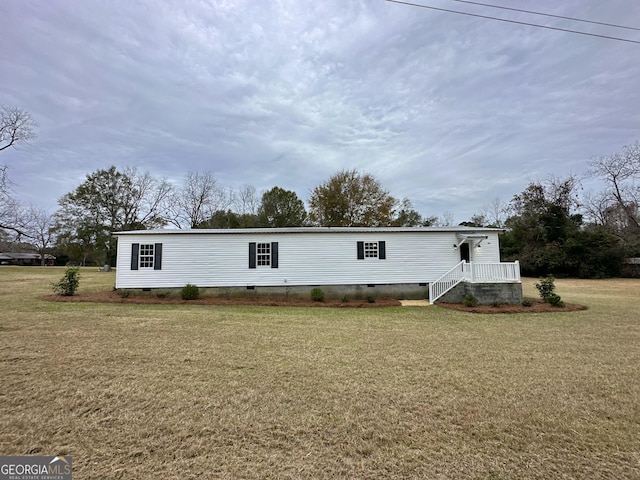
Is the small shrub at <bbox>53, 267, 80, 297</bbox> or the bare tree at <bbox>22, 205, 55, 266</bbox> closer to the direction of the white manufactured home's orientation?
the small shrub

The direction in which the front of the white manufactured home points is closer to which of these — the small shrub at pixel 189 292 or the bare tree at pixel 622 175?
the small shrub

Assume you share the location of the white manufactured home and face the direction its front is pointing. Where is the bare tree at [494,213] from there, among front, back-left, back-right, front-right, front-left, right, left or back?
back-left

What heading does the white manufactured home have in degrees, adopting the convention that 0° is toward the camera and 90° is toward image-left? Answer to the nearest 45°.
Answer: approximately 0°

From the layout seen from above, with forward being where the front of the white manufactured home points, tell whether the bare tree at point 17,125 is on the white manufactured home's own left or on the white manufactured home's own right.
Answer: on the white manufactured home's own right

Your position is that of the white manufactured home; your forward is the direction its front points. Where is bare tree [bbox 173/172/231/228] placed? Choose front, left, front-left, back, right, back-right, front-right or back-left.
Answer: back-right

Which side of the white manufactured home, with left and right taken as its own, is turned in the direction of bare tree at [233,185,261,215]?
back

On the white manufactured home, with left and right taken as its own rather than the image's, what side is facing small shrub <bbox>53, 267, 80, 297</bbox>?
right

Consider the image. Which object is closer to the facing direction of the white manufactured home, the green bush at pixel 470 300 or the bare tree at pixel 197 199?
the green bush

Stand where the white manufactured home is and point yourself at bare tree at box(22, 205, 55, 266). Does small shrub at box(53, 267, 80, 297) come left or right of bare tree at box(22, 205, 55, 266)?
left

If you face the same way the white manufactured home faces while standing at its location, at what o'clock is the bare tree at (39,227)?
The bare tree is roughly at 4 o'clock from the white manufactured home.

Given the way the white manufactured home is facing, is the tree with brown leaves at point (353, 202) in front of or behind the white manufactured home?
behind
